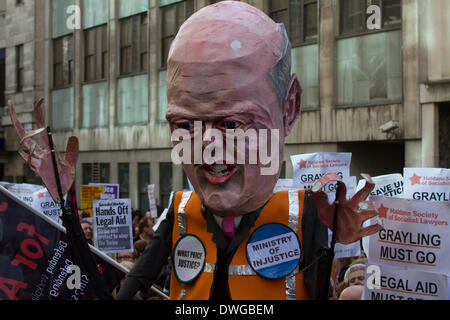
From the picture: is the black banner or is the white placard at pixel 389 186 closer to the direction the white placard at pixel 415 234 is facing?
the black banner

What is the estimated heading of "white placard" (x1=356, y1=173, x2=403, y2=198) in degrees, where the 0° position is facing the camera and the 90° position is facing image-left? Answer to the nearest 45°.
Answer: approximately 0°

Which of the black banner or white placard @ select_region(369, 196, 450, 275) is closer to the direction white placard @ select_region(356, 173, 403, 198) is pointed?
the white placard

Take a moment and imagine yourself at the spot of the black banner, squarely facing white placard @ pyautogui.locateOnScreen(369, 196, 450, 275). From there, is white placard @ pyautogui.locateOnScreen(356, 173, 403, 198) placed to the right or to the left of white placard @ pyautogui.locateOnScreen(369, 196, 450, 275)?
left

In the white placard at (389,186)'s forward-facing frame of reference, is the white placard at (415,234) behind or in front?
in front

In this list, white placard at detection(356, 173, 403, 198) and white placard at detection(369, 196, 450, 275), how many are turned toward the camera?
2

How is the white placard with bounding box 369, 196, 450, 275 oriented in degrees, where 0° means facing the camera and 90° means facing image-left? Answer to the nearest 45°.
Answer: approximately 0°

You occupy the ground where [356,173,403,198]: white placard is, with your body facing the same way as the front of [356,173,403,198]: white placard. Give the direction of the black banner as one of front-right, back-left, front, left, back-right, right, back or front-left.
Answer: front-right

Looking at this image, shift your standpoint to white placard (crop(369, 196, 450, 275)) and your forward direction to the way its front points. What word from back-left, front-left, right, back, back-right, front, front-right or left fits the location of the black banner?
right

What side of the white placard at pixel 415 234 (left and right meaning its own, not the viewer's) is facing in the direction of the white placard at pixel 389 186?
back
